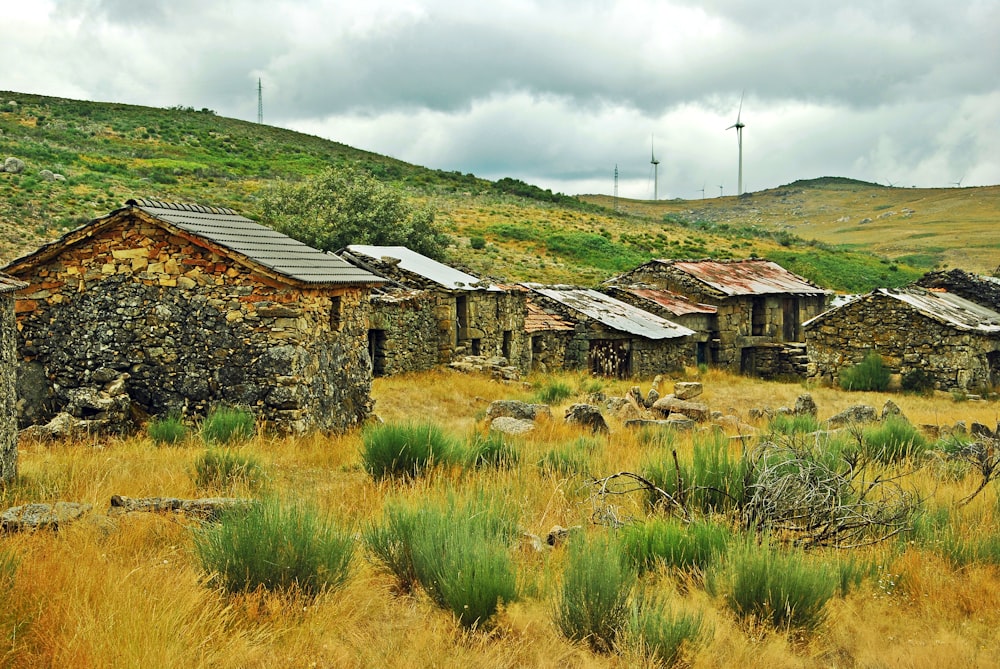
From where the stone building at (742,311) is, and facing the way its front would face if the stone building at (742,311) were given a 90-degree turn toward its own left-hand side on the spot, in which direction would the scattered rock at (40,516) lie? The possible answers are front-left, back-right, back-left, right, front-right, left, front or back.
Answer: back-right

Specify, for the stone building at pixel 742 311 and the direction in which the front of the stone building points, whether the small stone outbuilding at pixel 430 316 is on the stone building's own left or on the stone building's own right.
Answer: on the stone building's own right

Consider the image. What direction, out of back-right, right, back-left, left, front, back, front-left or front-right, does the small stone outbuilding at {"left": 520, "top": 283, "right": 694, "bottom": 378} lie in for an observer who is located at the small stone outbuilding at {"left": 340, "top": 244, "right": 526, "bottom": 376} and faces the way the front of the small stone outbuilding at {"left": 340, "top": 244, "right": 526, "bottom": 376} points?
left

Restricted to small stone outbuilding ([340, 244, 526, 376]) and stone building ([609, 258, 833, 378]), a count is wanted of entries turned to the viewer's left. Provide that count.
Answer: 0

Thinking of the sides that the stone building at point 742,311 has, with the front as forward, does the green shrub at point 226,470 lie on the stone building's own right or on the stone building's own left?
on the stone building's own right

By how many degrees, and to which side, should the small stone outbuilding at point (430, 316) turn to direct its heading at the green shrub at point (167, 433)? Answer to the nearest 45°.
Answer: approximately 45° to its right

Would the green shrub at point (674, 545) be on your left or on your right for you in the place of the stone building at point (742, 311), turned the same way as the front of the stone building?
on your right

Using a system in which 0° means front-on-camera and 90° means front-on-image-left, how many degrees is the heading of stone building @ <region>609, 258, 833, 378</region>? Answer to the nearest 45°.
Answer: approximately 315°

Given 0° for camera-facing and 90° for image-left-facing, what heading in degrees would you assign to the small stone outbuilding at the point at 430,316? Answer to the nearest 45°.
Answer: approximately 315°

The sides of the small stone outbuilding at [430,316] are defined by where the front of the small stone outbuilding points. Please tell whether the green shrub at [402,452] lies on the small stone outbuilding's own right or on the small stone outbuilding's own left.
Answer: on the small stone outbuilding's own right

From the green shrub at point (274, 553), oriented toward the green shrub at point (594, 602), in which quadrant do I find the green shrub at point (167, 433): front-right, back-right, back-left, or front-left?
back-left

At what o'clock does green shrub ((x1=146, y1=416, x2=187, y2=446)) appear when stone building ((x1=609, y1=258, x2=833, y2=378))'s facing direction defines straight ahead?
The green shrub is roughly at 2 o'clock from the stone building.

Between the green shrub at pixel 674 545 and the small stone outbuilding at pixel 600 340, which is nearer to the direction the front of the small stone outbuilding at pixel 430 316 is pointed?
the green shrub
